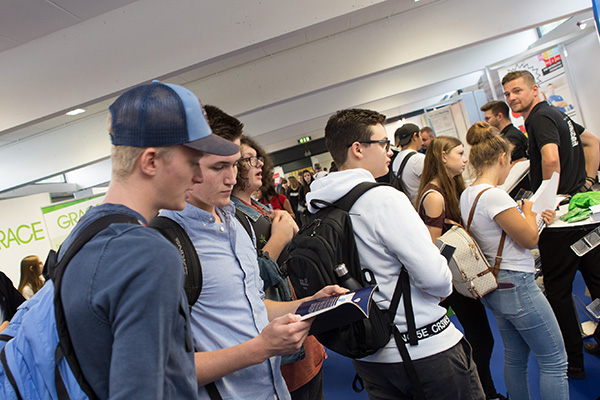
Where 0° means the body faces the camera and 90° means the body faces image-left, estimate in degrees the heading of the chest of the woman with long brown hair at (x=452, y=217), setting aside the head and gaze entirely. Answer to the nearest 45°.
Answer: approximately 270°

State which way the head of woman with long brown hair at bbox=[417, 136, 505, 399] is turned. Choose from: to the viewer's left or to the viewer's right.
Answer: to the viewer's right

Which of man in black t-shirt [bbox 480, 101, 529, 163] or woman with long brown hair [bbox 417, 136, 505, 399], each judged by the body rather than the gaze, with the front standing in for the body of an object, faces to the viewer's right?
the woman with long brown hair

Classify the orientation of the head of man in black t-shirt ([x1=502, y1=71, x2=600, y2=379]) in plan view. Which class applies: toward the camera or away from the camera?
toward the camera

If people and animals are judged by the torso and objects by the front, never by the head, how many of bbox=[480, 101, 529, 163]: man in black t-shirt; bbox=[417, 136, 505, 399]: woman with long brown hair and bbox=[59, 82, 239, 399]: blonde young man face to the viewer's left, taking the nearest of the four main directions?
1
